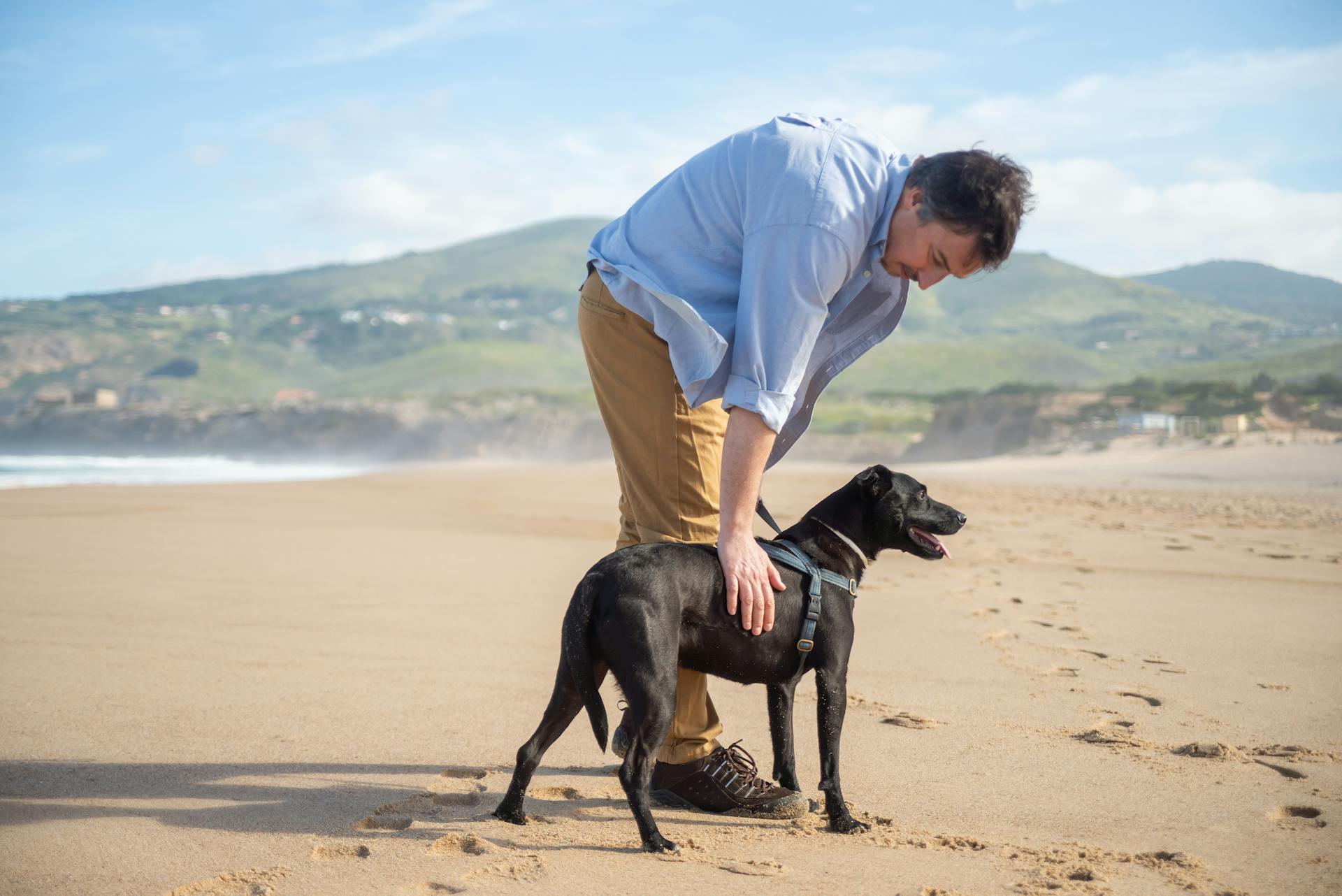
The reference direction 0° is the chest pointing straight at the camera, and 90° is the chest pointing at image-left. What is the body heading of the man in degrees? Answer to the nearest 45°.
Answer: approximately 270°
